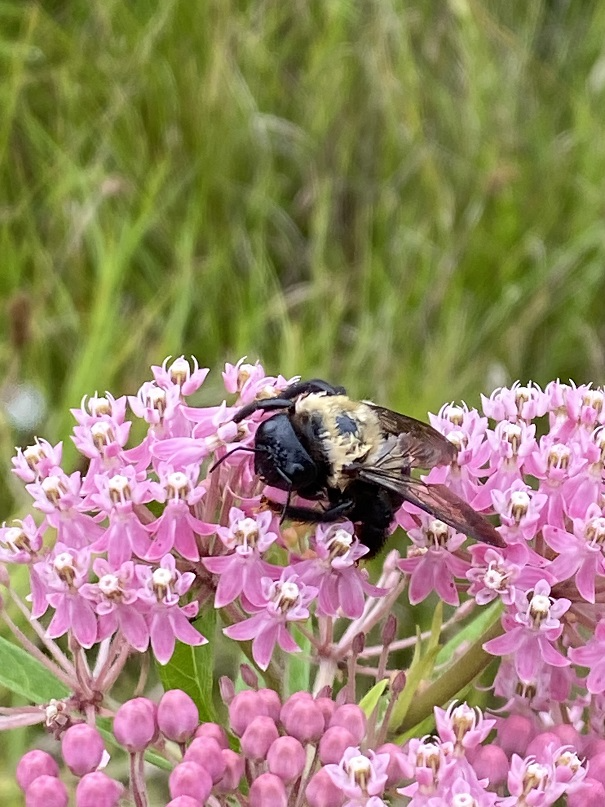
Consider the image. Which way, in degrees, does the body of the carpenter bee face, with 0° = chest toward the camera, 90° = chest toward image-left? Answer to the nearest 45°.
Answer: approximately 90°
